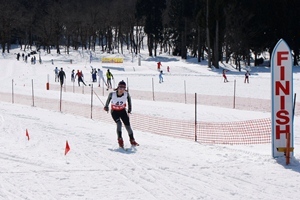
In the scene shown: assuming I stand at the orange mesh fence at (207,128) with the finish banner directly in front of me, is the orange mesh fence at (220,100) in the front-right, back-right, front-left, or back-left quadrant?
back-left

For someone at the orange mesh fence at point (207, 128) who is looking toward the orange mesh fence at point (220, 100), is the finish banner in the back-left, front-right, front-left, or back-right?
back-right

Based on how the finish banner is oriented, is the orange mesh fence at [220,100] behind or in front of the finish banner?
behind

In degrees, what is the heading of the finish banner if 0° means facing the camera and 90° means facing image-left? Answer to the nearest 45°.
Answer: approximately 0°
